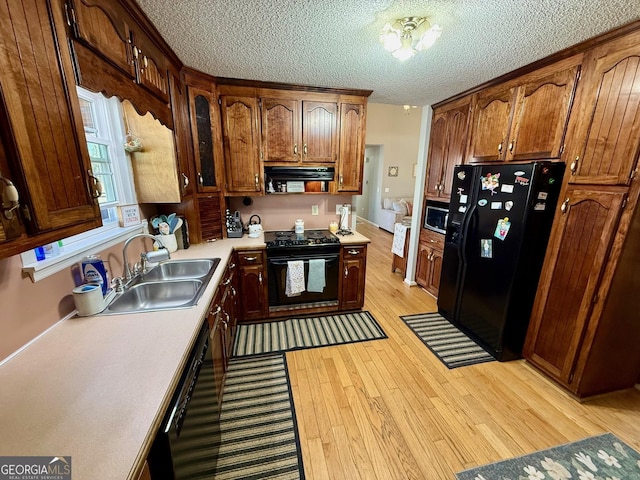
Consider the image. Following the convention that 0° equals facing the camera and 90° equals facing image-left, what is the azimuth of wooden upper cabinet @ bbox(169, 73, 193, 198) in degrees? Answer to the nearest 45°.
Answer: approximately 270°

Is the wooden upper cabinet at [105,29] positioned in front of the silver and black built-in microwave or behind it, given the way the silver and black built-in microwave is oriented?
in front

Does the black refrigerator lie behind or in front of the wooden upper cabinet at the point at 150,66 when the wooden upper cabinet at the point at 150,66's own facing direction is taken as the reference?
in front

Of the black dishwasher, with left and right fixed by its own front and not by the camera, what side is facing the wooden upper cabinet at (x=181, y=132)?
left

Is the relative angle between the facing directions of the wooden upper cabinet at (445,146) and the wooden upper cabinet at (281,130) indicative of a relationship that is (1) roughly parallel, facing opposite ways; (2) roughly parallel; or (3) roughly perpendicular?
roughly perpendicular

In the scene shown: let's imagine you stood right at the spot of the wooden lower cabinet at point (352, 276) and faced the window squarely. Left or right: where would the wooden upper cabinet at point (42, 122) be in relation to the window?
left

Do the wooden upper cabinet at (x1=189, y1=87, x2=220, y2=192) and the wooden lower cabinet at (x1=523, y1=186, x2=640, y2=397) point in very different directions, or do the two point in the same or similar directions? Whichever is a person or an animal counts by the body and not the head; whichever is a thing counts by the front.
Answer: very different directions

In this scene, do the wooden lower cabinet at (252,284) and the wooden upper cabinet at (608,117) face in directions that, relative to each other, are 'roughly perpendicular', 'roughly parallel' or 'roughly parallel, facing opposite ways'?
roughly perpendicular

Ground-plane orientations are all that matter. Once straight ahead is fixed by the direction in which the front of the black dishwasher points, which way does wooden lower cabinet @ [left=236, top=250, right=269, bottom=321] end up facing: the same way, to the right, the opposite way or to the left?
to the right

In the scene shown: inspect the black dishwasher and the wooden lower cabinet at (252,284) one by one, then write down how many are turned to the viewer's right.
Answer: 1

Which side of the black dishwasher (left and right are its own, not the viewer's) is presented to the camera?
right

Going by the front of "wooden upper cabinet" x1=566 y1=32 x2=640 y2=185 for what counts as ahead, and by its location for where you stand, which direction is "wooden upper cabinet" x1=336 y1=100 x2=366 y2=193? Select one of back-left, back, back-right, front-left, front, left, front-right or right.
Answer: front-right

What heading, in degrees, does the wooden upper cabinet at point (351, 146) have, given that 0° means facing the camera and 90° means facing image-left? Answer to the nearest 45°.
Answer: approximately 0°

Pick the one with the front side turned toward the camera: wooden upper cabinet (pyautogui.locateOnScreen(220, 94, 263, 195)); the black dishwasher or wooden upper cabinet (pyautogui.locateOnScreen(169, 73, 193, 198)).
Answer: wooden upper cabinet (pyautogui.locateOnScreen(220, 94, 263, 195))

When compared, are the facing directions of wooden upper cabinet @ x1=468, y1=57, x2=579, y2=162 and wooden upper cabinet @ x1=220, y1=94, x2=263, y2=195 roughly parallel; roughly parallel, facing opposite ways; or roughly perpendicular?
roughly perpendicular

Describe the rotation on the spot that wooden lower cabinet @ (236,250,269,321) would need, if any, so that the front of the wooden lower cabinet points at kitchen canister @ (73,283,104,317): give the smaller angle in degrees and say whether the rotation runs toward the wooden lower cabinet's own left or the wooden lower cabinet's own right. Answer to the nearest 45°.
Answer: approximately 45° to the wooden lower cabinet's own right
